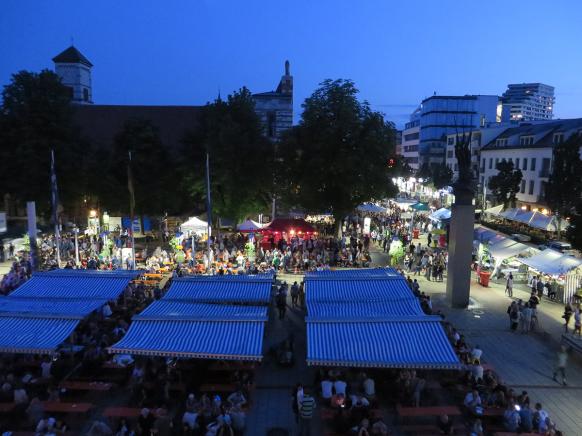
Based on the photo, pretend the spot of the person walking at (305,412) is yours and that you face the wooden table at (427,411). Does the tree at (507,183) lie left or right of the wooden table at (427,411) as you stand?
left

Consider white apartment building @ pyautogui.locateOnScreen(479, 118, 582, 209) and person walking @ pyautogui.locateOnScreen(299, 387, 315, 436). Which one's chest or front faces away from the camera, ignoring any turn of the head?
the person walking

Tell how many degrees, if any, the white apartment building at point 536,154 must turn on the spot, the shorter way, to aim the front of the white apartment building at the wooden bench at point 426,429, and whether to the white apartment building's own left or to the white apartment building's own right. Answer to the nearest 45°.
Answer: approximately 45° to the white apartment building's own left

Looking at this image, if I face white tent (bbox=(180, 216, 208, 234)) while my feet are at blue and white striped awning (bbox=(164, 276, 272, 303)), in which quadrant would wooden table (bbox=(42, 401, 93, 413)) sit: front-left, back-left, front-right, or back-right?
back-left

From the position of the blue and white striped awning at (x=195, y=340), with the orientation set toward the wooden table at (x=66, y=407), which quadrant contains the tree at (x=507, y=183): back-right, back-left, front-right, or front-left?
back-right

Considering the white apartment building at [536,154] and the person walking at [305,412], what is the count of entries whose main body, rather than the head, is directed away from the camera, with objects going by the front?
1

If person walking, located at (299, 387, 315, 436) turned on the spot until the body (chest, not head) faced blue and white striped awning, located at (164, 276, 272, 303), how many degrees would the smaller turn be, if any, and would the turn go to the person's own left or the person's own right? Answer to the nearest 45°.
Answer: approximately 45° to the person's own left

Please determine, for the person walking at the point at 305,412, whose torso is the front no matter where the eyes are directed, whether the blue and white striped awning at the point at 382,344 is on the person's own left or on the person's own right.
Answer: on the person's own right

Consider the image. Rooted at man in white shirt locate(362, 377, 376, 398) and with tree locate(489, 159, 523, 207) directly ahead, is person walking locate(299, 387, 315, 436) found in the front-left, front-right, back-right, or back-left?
back-left

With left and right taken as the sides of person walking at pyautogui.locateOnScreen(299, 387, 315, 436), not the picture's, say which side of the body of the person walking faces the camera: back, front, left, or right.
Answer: back
